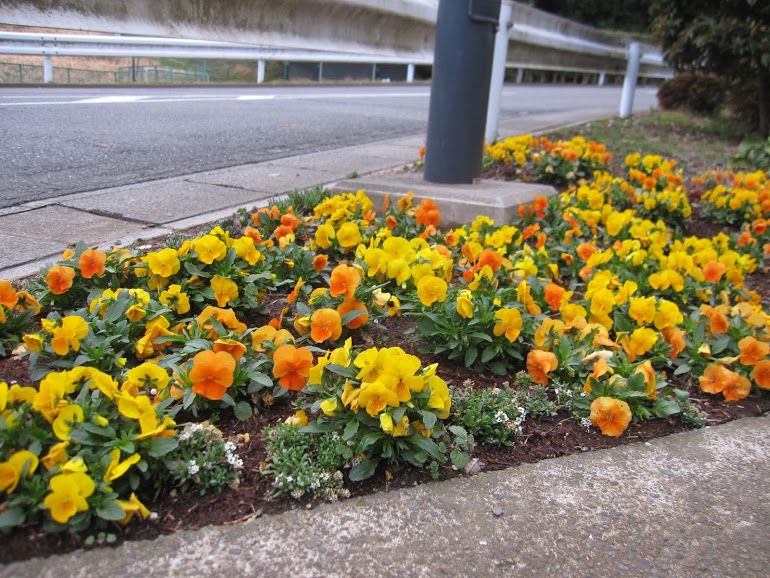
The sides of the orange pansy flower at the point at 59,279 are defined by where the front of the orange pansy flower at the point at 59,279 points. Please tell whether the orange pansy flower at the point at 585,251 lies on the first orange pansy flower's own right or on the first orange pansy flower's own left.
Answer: on the first orange pansy flower's own left

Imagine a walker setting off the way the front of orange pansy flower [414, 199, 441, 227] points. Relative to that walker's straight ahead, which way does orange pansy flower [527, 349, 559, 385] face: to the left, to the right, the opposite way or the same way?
the same way

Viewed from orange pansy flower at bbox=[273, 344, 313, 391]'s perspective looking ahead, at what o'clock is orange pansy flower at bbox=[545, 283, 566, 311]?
orange pansy flower at bbox=[545, 283, 566, 311] is roughly at 8 o'clock from orange pansy flower at bbox=[273, 344, 313, 391].

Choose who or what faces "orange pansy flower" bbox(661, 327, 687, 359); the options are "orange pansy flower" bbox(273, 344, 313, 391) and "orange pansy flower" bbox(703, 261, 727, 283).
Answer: "orange pansy flower" bbox(703, 261, 727, 283)

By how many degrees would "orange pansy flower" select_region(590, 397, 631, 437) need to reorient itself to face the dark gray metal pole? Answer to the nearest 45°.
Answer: approximately 135° to its right

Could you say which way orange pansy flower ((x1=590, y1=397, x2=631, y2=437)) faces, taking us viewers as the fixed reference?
facing the viewer

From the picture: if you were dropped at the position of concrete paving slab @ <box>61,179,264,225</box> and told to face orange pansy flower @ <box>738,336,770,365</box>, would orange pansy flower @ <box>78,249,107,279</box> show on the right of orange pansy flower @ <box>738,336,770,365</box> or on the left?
right

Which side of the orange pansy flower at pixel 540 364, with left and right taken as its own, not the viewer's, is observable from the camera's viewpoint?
front

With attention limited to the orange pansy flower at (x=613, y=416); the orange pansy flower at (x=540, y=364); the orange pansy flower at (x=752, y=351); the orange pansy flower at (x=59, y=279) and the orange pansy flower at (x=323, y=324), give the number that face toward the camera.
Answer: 5

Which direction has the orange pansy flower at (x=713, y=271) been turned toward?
toward the camera

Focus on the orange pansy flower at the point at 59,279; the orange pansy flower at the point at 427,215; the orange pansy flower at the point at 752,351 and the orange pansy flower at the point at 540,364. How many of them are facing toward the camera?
4

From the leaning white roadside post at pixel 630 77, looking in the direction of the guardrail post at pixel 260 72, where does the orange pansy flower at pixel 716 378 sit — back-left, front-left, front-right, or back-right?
back-left

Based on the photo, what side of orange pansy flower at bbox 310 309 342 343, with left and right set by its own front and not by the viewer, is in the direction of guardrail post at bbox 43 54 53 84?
back

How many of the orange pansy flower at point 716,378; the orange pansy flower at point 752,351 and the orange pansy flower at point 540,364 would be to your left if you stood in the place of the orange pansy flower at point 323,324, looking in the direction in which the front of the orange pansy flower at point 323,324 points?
3

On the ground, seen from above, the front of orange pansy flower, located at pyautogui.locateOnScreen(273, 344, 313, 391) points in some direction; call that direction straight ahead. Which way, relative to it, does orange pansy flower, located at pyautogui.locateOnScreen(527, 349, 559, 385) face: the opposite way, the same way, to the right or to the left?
the same way

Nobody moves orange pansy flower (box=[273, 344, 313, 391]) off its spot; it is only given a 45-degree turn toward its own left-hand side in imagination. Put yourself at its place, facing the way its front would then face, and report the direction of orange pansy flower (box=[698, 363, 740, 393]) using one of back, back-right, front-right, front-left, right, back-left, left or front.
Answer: front-left

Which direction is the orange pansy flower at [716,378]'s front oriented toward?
toward the camera

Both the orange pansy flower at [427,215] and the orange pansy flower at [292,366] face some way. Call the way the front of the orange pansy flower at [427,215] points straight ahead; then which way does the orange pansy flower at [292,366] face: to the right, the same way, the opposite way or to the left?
the same way

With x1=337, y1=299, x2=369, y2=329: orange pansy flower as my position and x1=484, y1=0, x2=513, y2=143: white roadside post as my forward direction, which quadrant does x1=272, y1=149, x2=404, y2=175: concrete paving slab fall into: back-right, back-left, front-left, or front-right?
front-left
